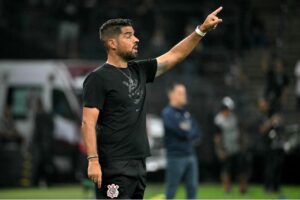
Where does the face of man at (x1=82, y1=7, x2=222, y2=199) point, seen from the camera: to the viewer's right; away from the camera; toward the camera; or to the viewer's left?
to the viewer's right

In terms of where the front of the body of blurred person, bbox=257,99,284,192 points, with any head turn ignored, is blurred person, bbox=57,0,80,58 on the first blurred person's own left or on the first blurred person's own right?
on the first blurred person's own right

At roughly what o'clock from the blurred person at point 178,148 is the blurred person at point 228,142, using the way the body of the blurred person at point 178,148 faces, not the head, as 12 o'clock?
the blurred person at point 228,142 is roughly at 8 o'clock from the blurred person at point 178,148.

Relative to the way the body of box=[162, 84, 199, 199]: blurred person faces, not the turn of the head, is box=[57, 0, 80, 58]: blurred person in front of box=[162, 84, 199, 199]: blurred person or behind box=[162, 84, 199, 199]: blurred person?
behind

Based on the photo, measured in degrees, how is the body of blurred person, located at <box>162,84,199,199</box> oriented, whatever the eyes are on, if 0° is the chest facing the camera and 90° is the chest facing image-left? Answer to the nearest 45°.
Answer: approximately 315°

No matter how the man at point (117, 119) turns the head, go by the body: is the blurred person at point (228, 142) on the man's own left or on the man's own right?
on the man's own left

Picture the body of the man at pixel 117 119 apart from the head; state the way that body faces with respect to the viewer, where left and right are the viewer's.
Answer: facing the viewer and to the right of the viewer

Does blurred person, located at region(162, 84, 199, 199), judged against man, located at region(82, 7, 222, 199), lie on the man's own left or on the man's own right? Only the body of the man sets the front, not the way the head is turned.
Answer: on the man's own left
